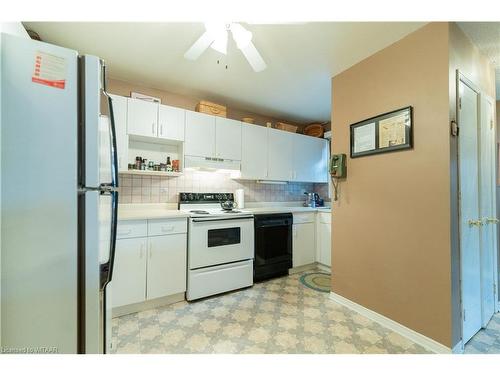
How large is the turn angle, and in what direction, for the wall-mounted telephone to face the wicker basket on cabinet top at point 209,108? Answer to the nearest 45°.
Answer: approximately 45° to its right

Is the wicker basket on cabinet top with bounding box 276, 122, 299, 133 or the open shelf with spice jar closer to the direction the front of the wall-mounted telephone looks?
the open shelf with spice jar

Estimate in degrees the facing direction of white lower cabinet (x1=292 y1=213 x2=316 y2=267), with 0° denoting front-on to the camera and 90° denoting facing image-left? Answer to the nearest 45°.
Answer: approximately 315°

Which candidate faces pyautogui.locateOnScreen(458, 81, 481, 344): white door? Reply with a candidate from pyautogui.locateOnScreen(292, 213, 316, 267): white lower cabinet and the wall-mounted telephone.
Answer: the white lower cabinet

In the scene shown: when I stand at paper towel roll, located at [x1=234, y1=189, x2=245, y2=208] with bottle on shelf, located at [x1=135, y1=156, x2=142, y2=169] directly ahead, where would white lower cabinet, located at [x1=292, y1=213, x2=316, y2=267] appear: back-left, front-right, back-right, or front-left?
back-left

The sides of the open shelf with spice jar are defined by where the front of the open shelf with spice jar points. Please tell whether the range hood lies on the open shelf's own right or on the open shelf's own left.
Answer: on the open shelf's own left

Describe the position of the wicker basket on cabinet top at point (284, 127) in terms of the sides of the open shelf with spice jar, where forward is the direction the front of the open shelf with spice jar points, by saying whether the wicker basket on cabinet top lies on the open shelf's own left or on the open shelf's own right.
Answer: on the open shelf's own left

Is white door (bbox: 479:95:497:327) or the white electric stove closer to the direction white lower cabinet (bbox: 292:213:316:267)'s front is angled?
the white door

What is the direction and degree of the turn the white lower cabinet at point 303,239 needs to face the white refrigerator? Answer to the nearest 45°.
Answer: approximately 45° to its right
